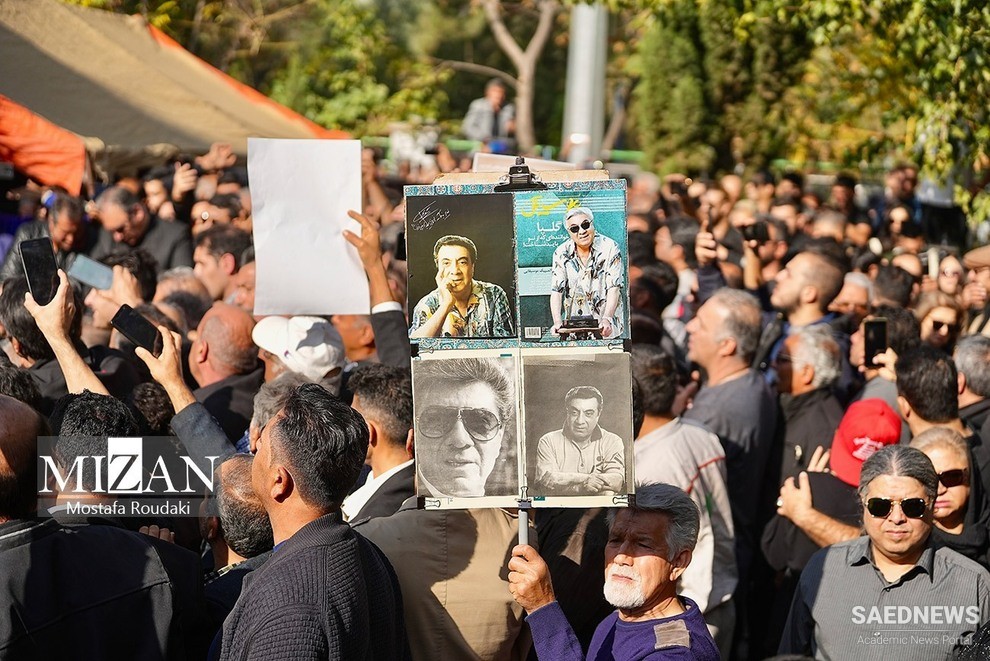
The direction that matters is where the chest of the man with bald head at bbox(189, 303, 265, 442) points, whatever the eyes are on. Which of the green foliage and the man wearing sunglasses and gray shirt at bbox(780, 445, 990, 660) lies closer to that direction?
the green foliage

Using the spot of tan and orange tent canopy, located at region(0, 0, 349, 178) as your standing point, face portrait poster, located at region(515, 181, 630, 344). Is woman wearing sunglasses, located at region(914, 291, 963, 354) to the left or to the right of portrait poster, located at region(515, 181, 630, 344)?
left

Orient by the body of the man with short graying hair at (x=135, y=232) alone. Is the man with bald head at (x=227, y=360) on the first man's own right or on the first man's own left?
on the first man's own left

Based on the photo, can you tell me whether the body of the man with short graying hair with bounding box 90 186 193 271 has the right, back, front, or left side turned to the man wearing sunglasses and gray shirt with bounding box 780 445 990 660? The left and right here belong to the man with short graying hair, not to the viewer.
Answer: left

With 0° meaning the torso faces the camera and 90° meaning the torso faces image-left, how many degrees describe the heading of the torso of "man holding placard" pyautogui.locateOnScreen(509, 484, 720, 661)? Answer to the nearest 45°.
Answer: approximately 45°

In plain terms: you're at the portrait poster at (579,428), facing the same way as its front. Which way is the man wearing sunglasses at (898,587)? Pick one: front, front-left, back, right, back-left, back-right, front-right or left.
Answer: back-left
